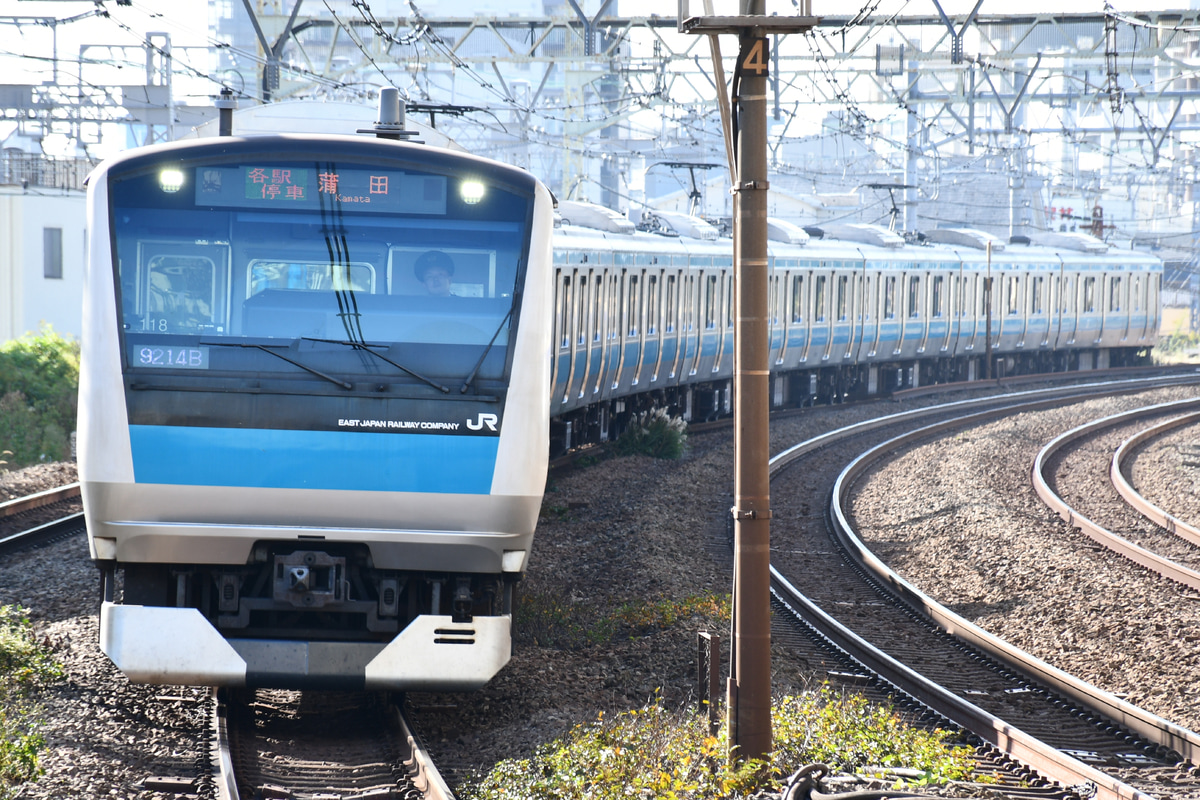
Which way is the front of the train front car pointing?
toward the camera

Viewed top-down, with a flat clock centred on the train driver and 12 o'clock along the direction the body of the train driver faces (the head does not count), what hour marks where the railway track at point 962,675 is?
The railway track is roughly at 8 o'clock from the train driver.

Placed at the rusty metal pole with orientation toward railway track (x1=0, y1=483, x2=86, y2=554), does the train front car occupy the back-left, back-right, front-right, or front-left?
front-left

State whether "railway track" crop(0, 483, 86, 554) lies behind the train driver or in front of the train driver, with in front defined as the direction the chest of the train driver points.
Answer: behind

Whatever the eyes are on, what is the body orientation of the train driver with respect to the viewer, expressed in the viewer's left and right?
facing the viewer

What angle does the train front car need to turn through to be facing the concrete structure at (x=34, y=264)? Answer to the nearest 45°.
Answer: approximately 180°

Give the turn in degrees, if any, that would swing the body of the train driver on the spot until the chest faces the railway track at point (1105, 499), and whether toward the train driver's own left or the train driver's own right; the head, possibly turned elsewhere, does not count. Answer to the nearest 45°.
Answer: approximately 135° to the train driver's own left

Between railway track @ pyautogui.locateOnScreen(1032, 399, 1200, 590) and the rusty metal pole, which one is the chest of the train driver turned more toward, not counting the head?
the rusty metal pole

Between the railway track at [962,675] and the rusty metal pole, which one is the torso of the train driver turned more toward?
the rusty metal pole

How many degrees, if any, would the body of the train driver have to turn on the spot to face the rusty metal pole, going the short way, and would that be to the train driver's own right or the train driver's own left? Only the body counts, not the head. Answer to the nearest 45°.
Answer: approximately 45° to the train driver's own left
